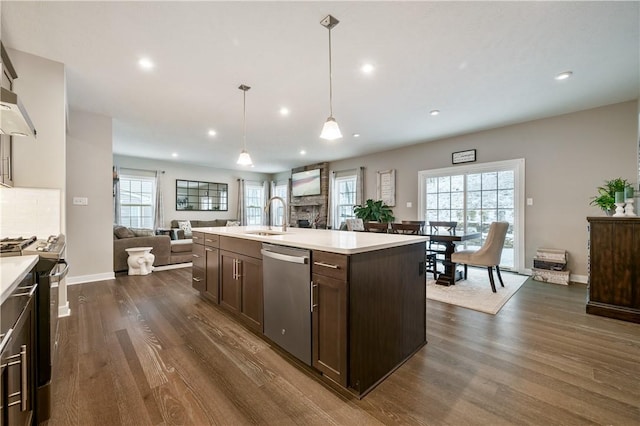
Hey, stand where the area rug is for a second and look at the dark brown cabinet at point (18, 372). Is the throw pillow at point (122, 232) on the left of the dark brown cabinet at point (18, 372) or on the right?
right

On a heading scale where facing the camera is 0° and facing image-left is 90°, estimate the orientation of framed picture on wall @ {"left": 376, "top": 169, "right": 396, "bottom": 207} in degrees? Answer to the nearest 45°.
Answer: approximately 45°

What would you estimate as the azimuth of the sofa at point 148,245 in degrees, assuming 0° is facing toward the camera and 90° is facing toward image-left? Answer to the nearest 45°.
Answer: approximately 270°

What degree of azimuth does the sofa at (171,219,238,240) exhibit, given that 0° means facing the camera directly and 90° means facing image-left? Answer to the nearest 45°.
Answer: approximately 0°

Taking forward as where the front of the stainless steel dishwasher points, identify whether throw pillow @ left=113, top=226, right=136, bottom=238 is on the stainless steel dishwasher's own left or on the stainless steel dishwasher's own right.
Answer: on the stainless steel dishwasher's own right

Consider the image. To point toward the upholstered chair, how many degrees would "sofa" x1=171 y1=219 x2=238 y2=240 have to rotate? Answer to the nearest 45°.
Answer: approximately 45° to its left

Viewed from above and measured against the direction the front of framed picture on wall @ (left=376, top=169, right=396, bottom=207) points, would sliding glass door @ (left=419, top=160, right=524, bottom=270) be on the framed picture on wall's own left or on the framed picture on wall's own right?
on the framed picture on wall's own left

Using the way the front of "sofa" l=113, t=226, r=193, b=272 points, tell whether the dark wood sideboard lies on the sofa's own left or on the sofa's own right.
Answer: on the sofa's own right

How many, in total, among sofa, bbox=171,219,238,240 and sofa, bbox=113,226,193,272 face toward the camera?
1

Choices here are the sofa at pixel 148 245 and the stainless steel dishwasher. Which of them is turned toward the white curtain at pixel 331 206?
the sofa
